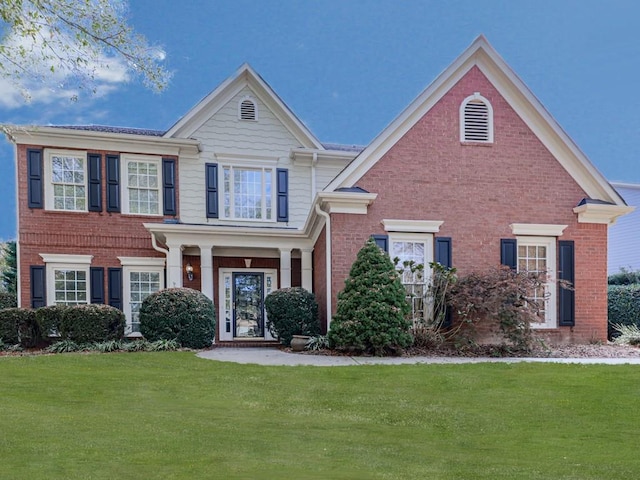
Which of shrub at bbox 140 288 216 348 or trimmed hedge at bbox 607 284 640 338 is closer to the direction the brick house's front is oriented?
the shrub

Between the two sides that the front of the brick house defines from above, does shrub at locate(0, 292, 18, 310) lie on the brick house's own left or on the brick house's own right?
on the brick house's own right

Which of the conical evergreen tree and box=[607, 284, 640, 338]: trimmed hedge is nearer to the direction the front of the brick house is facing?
the conical evergreen tree

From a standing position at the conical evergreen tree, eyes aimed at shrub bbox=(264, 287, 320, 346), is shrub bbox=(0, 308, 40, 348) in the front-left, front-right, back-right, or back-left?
front-left

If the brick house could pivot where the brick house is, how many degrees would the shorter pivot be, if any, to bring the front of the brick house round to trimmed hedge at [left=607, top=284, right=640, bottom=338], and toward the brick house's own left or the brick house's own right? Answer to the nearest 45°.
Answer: approximately 90° to the brick house's own left

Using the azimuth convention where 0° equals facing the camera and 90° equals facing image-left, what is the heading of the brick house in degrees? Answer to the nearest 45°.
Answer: approximately 0°
